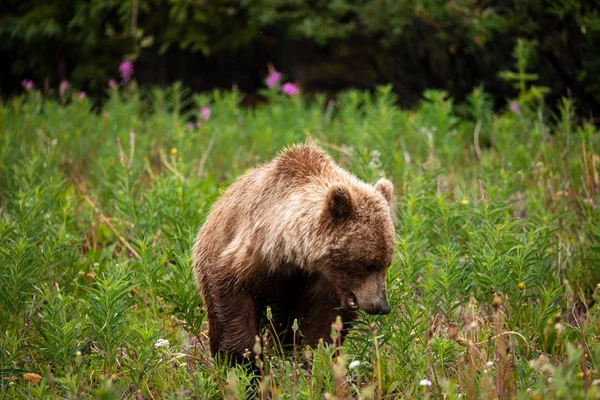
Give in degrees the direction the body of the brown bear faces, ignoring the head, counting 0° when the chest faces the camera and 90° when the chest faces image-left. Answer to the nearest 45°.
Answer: approximately 315°

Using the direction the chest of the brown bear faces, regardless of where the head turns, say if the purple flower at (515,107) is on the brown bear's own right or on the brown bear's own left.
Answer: on the brown bear's own left

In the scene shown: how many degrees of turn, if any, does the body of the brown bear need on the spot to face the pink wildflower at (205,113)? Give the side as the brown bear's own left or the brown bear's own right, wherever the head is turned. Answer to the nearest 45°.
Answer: approximately 135° to the brown bear's own left
